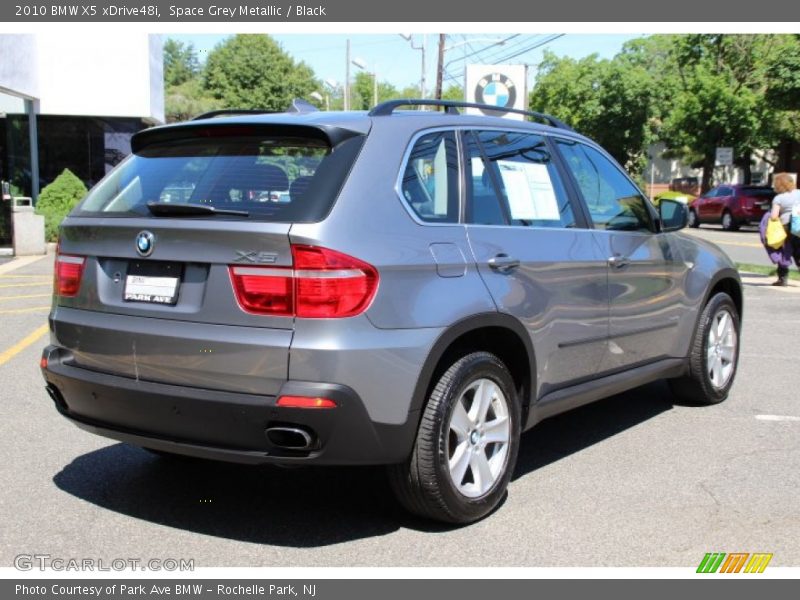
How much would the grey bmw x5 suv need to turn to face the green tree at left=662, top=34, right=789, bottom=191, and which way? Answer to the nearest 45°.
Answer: approximately 45° to its left

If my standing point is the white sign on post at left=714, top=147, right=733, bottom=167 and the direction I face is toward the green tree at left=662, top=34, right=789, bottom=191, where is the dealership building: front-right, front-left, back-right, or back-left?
back-left

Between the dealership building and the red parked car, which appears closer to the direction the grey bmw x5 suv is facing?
the red parked car

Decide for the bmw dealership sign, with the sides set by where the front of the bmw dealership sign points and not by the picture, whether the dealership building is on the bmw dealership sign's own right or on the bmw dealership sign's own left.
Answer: on the bmw dealership sign's own right

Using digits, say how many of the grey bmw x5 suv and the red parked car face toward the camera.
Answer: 0

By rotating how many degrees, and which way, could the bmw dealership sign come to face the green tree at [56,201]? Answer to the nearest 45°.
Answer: approximately 90° to its right

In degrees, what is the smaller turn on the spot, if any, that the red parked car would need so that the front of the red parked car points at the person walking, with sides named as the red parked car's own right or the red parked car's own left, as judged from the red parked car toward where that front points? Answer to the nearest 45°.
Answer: approximately 135° to the red parked car's own left

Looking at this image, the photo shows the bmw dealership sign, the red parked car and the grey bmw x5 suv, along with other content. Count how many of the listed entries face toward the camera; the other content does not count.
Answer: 1

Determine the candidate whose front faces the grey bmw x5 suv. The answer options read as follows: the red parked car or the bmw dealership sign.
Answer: the bmw dealership sign

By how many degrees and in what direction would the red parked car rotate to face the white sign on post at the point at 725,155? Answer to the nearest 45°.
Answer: approximately 45° to its right

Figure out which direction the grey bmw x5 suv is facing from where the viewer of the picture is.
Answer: facing away from the viewer and to the right of the viewer

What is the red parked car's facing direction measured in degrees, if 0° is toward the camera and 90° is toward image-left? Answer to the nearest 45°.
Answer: approximately 135°

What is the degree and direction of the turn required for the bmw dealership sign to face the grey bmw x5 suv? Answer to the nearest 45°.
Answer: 0° — it already faces it

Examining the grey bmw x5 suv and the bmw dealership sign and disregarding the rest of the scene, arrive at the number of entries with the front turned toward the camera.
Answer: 1
